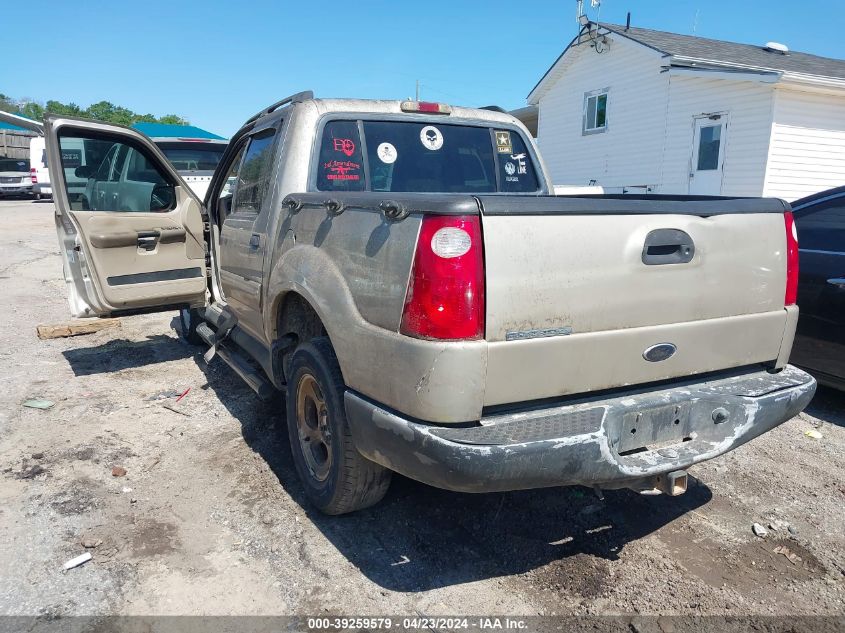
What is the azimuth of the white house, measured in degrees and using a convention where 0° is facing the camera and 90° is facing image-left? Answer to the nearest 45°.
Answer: approximately 45°

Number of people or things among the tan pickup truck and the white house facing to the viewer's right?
0

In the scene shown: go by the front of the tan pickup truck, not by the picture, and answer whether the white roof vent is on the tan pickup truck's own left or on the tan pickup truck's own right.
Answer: on the tan pickup truck's own right

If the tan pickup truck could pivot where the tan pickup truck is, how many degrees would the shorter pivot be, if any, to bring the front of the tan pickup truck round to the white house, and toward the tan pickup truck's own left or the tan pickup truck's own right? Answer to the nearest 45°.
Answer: approximately 90° to the tan pickup truck's own right

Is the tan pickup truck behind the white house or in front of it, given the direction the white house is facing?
in front

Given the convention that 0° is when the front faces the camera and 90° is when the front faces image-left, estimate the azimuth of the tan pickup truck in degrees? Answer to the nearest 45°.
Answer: approximately 135°
